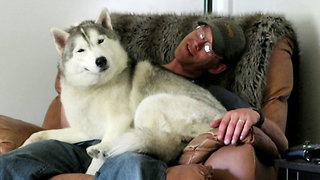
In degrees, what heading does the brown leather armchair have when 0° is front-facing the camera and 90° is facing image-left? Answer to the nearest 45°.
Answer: approximately 45°

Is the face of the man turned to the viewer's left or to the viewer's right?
to the viewer's left

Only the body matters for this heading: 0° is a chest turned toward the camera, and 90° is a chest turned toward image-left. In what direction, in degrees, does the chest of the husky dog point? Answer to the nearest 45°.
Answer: approximately 45°
